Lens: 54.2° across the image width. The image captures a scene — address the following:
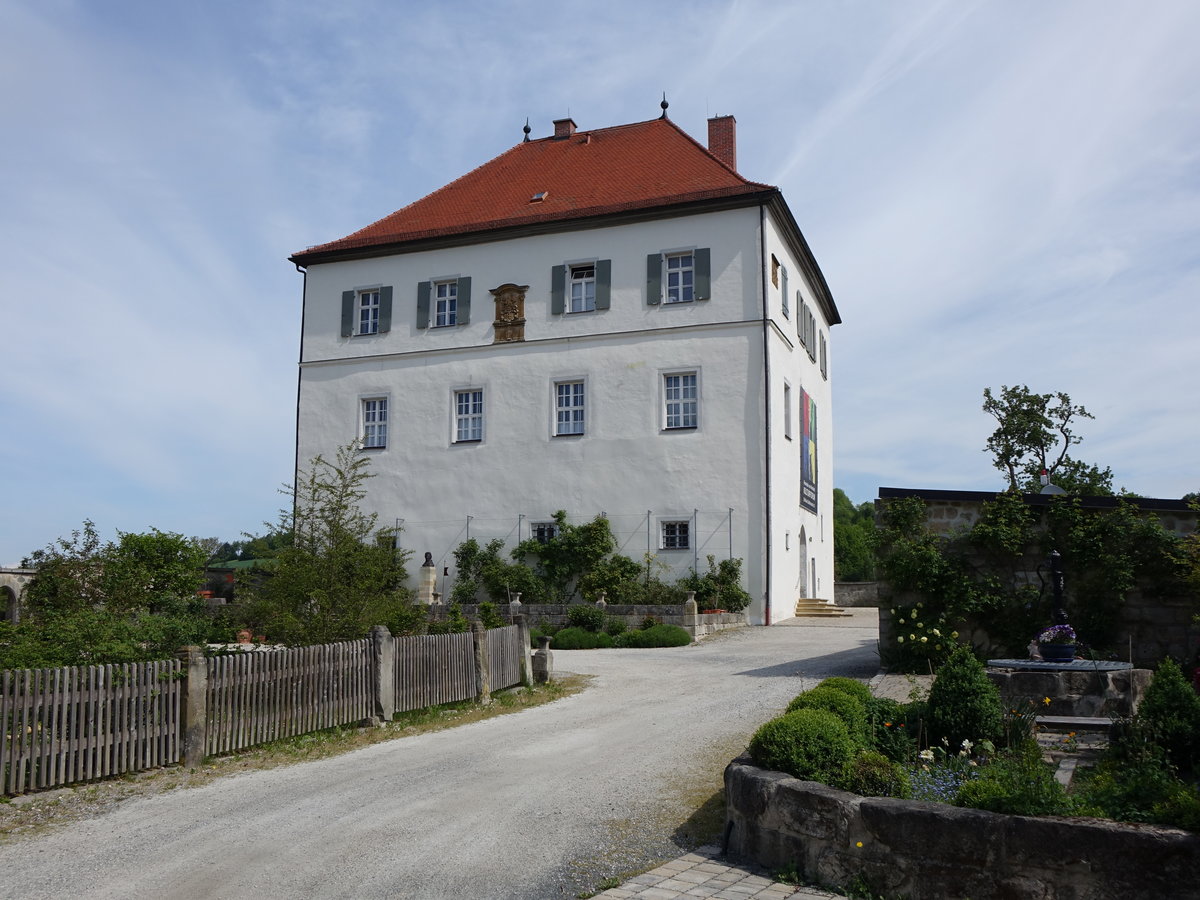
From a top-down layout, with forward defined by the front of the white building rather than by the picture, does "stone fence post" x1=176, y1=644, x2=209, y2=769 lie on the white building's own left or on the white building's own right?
on the white building's own right

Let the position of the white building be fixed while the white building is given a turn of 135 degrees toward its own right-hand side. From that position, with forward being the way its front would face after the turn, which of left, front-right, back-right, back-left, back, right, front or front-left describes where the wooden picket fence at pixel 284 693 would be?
front-left

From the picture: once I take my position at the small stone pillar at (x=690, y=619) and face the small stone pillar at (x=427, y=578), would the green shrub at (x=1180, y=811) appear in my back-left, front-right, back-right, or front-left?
back-left

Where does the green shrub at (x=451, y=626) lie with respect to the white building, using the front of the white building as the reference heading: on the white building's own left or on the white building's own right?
on the white building's own right
